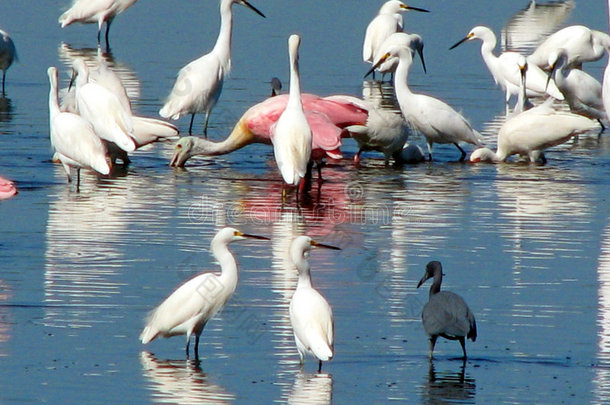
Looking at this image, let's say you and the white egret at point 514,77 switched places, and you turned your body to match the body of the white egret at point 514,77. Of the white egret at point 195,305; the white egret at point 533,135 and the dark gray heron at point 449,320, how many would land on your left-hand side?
3

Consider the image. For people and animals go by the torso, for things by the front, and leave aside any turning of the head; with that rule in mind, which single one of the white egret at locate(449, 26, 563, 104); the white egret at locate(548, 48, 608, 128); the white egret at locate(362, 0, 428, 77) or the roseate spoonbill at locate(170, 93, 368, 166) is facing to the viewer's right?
the white egret at locate(362, 0, 428, 77)

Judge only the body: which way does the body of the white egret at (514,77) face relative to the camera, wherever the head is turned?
to the viewer's left

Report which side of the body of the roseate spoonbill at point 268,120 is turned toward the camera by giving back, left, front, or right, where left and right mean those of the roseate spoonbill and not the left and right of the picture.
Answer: left

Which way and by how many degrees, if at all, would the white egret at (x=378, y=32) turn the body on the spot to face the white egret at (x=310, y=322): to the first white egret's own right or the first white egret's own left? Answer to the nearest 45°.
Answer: approximately 90° to the first white egret's own right

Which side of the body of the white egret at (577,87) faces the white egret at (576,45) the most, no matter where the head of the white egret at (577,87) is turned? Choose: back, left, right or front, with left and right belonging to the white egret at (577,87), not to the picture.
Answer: right

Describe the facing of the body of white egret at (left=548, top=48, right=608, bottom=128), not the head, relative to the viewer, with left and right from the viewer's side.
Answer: facing to the left of the viewer

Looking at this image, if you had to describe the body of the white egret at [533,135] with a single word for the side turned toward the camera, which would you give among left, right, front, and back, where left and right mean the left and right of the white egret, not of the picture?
left
